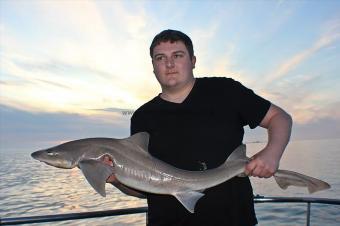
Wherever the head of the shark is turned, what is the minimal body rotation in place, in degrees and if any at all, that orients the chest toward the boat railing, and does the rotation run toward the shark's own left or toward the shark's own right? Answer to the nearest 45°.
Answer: approximately 45° to the shark's own right

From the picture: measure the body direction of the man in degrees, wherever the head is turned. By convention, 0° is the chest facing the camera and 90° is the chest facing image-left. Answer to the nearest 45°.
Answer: approximately 45°

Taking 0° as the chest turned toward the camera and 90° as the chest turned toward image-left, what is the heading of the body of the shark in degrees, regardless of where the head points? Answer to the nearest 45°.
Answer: approximately 90°
